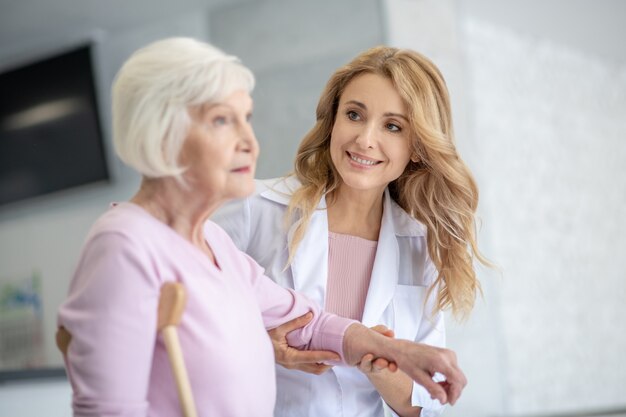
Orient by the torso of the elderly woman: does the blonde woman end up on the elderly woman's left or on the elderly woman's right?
on the elderly woman's left

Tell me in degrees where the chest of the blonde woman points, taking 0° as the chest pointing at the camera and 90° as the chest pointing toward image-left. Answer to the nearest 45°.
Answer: approximately 0°

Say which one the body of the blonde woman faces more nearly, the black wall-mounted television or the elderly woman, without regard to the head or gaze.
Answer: the elderly woman
